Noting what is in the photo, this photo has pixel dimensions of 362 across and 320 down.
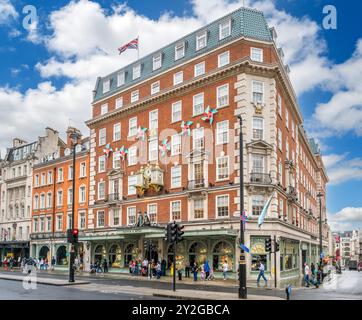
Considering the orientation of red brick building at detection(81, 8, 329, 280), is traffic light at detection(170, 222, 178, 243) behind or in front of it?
in front
